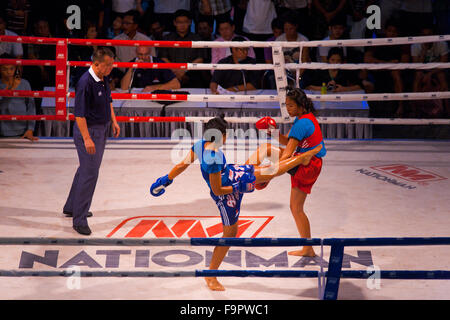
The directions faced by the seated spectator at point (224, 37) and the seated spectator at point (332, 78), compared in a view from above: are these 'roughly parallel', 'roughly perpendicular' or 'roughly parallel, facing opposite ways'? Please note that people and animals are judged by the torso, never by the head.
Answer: roughly parallel

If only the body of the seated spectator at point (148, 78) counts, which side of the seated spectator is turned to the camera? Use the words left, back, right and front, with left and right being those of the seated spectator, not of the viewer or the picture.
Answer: front

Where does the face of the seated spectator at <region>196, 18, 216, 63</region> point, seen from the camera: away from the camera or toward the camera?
toward the camera

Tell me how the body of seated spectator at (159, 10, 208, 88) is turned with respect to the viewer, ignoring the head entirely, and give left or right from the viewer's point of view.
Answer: facing the viewer

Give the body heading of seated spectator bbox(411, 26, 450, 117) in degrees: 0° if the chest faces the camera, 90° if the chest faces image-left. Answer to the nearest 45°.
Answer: approximately 0°

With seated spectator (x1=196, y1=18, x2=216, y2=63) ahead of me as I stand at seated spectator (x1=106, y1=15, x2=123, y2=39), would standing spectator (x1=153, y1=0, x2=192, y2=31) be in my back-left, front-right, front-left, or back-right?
front-left

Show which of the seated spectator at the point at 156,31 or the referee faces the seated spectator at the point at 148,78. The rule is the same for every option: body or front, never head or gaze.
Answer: the seated spectator at the point at 156,31

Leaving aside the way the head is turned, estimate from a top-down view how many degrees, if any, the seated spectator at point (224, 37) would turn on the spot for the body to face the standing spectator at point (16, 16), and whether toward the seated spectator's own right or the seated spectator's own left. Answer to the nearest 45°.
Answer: approximately 90° to the seated spectator's own right

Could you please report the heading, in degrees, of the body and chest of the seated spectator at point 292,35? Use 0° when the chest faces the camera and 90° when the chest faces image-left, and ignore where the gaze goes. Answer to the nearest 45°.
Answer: approximately 0°

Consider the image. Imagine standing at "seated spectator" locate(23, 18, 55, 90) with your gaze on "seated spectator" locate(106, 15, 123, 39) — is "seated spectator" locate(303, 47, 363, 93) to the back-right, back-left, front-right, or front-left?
front-right

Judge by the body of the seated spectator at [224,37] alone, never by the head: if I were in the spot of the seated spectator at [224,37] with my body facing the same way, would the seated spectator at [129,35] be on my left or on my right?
on my right

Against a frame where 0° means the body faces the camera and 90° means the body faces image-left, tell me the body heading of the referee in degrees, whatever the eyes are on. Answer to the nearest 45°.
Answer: approximately 315°

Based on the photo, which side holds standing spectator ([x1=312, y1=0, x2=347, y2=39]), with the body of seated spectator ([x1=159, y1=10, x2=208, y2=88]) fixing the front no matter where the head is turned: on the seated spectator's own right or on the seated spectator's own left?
on the seated spectator's own left

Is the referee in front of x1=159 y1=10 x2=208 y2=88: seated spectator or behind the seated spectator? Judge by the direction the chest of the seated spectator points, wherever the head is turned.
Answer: in front
